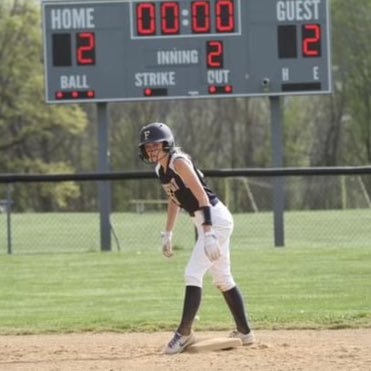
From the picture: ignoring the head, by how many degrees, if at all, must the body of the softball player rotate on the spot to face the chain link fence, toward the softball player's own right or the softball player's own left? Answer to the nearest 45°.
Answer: approximately 135° to the softball player's own right

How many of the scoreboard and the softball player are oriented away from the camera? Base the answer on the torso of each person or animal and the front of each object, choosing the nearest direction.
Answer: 0

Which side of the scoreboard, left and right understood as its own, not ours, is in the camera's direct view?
front

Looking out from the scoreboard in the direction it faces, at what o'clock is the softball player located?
The softball player is roughly at 12 o'clock from the scoreboard.

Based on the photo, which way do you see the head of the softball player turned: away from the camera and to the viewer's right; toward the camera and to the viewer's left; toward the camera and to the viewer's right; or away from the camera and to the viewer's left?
toward the camera and to the viewer's left

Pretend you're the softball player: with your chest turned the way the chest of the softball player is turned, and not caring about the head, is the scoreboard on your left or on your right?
on your right
